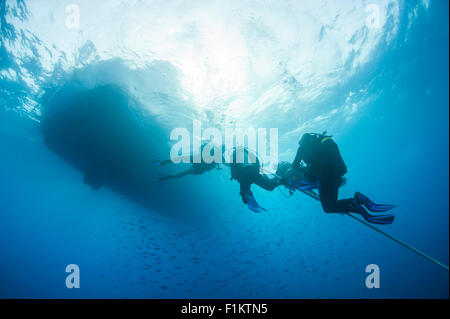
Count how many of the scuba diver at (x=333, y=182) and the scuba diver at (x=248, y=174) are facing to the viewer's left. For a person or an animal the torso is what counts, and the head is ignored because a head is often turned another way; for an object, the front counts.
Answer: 2

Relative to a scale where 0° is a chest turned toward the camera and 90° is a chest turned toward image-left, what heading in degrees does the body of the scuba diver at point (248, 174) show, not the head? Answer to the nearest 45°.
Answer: approximately 90°

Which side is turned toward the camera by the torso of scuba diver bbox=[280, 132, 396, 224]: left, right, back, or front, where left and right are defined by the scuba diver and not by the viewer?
left
